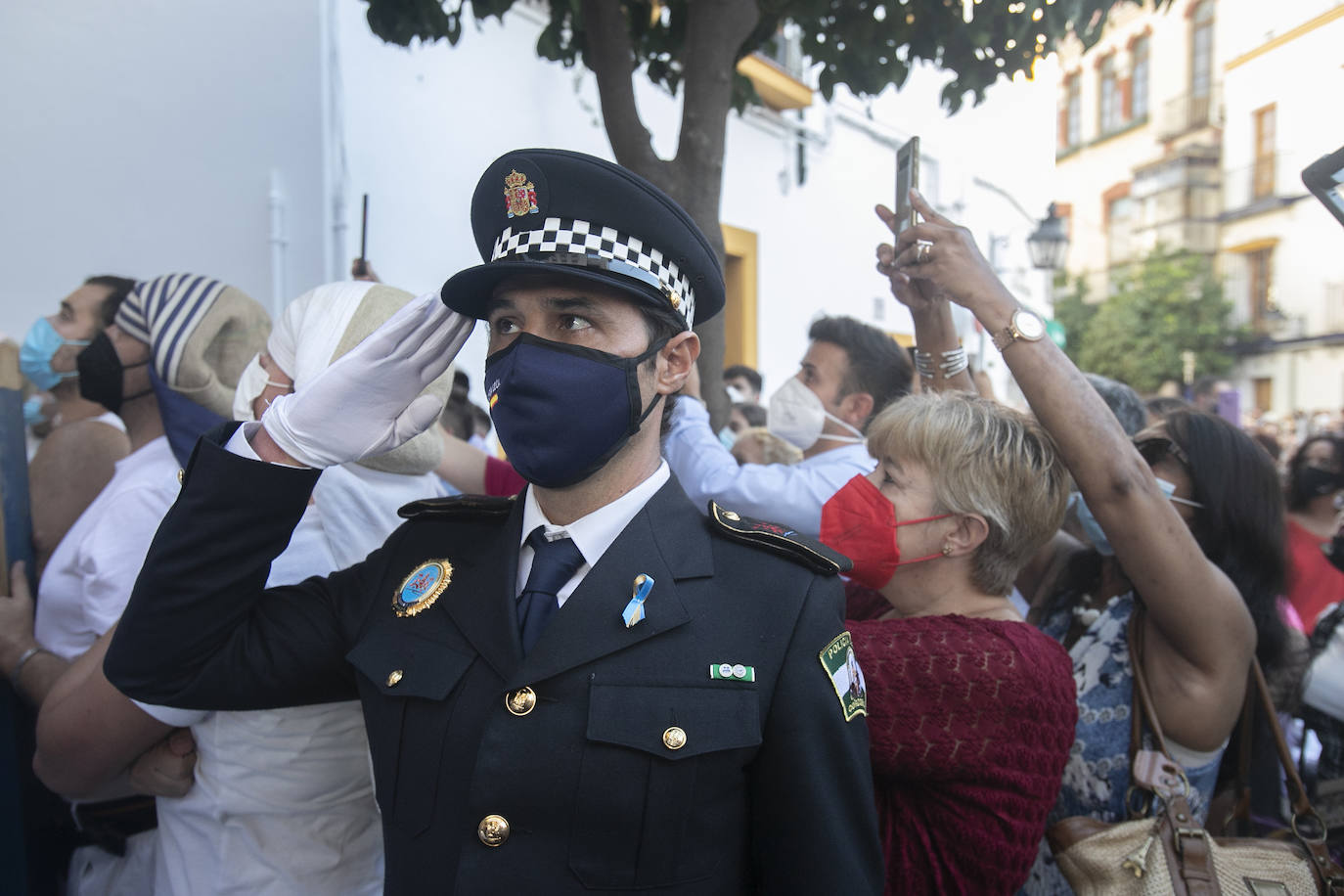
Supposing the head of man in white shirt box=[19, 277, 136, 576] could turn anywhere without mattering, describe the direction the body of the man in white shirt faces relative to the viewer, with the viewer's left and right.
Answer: facing to the left of the viewer

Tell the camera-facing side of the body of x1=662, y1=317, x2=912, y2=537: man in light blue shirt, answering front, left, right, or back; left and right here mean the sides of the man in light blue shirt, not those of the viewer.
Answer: left

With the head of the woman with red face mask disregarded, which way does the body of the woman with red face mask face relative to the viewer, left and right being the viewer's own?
facing to the left of the viewer

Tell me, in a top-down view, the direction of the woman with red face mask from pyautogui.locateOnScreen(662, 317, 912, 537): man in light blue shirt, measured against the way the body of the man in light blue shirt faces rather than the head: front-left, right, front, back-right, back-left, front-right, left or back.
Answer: left

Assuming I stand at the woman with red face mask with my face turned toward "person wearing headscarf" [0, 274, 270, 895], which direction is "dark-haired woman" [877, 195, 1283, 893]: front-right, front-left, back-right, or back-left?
back-right

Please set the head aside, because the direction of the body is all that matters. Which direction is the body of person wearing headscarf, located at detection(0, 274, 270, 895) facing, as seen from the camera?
to the viewer's left

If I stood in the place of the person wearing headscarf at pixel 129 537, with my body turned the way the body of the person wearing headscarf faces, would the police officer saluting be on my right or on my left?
on my left

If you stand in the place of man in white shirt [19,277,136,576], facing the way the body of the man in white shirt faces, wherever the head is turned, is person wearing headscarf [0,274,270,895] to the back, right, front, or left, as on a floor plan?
left

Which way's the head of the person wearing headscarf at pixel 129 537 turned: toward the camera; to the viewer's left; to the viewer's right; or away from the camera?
to the viewer's left

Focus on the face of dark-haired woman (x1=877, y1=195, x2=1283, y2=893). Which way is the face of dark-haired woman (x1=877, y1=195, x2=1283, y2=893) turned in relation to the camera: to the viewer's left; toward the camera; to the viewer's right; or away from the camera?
to the viewer's left

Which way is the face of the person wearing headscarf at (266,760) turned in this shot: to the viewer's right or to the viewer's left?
to the viewer's left
